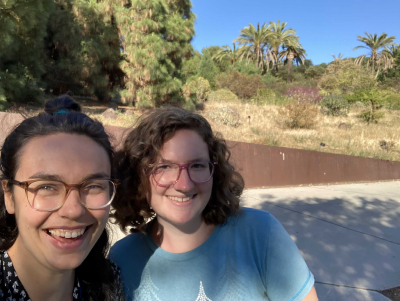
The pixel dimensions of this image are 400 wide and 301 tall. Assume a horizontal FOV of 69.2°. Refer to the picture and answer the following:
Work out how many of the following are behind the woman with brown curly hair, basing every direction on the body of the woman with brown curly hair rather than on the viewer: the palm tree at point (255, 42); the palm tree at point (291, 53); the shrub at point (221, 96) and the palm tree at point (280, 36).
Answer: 4

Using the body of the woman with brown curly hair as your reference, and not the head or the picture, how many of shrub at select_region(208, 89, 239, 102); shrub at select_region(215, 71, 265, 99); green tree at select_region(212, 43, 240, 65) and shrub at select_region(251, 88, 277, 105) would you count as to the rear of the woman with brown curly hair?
4

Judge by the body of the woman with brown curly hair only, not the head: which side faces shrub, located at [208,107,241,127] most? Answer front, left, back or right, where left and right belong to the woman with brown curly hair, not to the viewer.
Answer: back

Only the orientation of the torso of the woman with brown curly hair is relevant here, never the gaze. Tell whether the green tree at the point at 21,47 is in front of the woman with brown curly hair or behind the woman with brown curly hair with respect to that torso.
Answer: behind

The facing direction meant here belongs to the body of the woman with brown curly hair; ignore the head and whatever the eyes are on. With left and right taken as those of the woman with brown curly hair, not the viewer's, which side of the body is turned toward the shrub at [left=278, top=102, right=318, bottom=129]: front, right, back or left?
back

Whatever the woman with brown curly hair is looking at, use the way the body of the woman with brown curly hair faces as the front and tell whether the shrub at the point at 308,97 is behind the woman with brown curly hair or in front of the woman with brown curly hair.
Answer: behind

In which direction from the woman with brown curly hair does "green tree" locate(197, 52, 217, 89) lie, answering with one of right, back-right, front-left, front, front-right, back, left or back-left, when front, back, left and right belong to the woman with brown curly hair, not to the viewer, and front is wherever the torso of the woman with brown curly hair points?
back

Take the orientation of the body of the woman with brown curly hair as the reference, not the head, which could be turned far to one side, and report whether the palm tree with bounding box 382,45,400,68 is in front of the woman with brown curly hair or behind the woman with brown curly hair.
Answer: behind

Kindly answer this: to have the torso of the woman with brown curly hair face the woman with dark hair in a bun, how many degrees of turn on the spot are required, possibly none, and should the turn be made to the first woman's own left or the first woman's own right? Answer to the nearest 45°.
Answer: approximately 45° to the first woman's own right

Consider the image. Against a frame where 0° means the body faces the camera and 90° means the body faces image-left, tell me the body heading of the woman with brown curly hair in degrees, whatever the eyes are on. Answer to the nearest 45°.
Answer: approximately 0°

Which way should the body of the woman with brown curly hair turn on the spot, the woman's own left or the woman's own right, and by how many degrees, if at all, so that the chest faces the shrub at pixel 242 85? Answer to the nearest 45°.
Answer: approximately 180°
